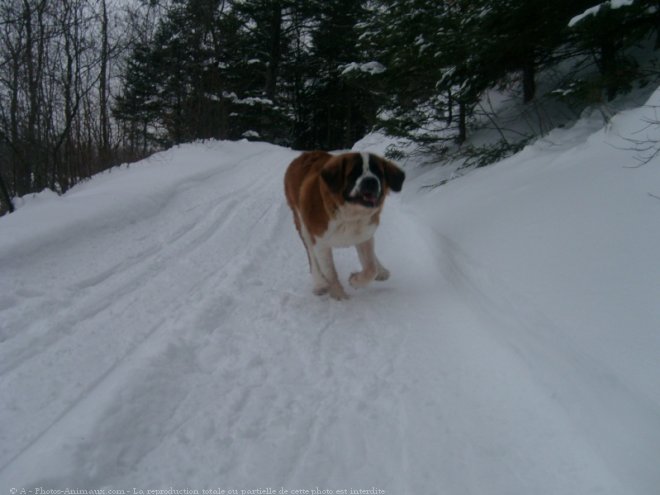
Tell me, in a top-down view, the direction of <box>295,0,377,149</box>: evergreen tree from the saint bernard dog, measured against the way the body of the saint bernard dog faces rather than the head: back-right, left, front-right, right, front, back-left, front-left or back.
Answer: back-left

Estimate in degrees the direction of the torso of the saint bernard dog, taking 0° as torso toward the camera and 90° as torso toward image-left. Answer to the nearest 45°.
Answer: approximately 315°
